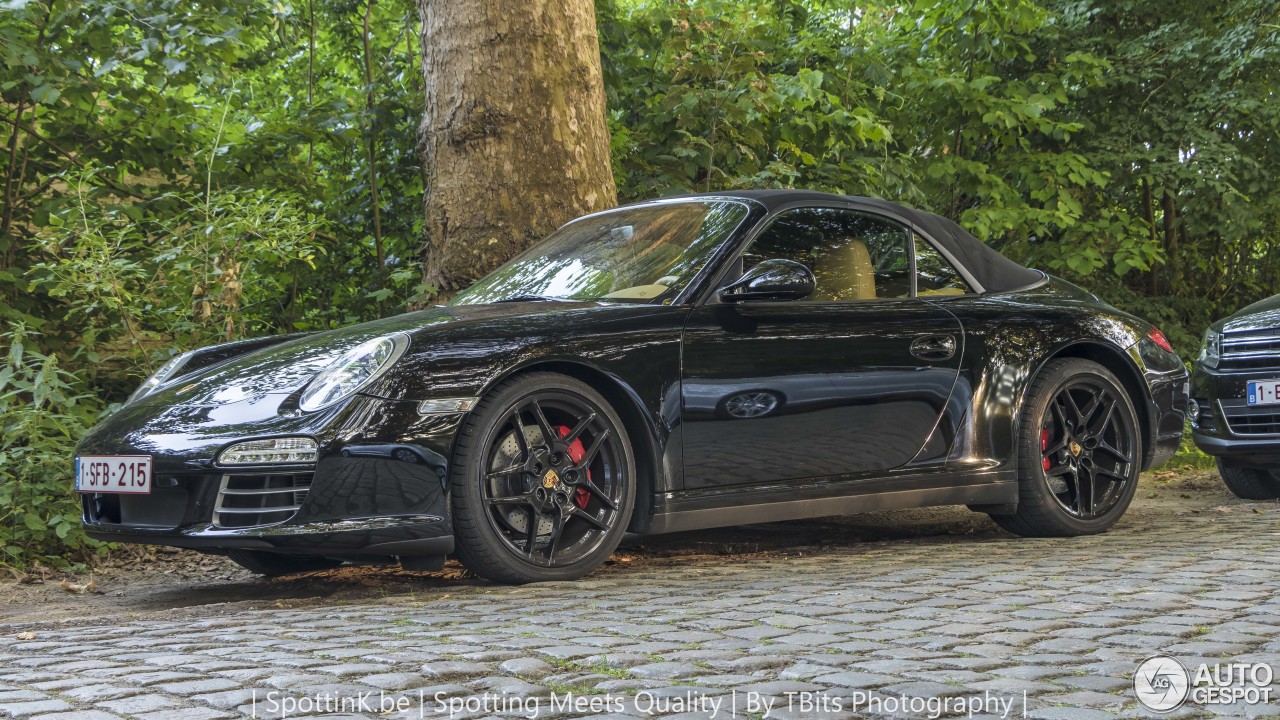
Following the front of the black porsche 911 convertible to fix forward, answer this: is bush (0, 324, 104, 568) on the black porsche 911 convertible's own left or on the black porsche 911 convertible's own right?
on the black porsche 911 convertible's own right

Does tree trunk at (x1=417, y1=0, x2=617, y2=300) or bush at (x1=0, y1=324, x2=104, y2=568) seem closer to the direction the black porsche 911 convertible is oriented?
the bush

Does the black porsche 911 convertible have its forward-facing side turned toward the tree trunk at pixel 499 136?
no

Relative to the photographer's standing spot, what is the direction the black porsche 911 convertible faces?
facing the viewer and to the left of the viewer

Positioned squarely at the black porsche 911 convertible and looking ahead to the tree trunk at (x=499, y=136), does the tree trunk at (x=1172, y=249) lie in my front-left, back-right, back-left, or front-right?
front-right

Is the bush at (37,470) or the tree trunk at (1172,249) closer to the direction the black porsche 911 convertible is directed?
the bush

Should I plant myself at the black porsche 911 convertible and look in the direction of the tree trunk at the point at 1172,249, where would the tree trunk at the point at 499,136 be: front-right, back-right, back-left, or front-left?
front-left

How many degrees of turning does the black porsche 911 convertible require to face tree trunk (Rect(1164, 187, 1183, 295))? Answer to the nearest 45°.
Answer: approximately 180°
